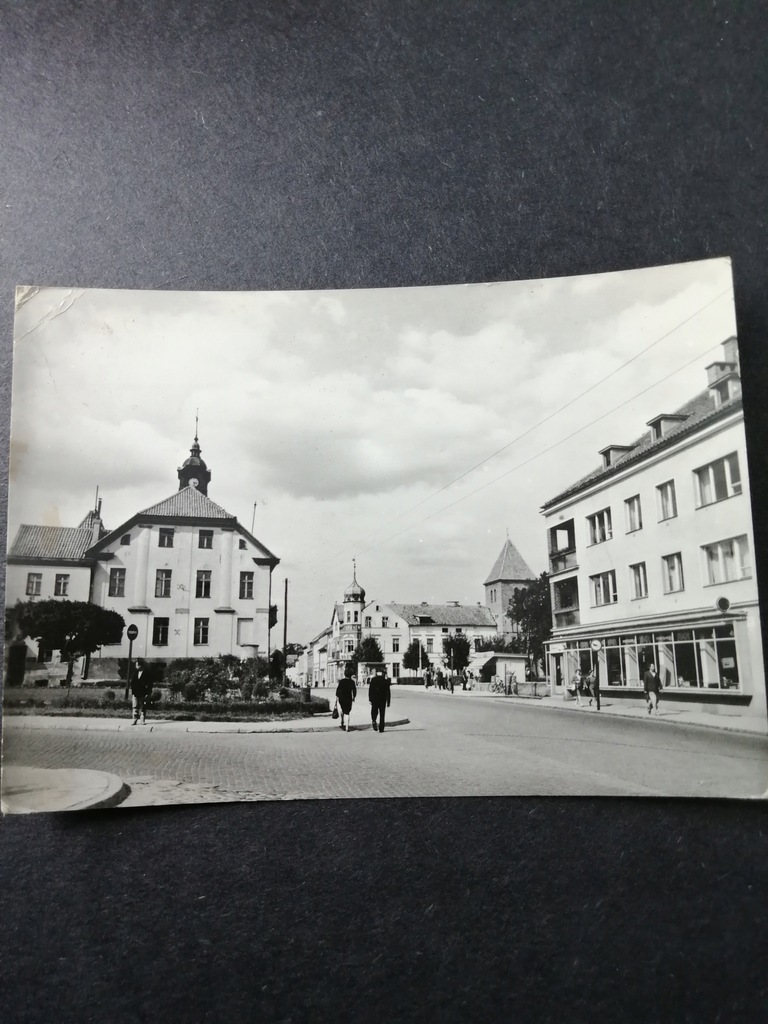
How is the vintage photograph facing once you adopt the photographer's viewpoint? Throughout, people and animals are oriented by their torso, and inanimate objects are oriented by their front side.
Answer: facing the viewer
